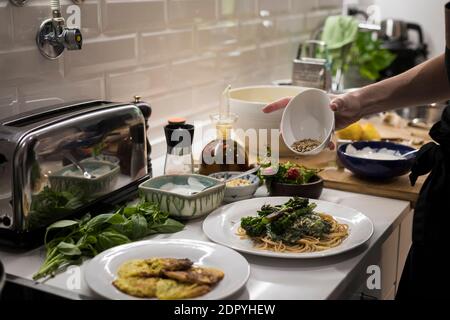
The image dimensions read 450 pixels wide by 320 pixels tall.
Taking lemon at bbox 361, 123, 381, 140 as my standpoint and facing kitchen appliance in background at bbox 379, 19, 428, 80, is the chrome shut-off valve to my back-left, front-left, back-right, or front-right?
back-left
